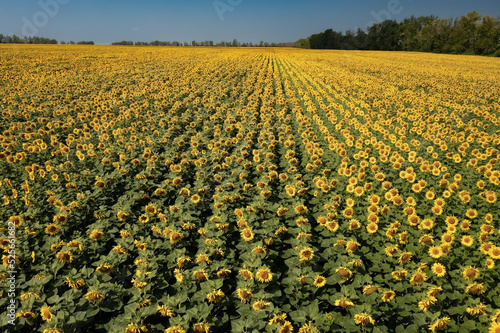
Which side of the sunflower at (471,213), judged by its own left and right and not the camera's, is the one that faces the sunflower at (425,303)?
front

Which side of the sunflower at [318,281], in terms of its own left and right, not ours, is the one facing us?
front

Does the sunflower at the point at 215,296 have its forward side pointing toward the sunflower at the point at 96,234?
no

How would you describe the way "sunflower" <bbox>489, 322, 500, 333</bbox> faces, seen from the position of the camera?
facing the viewer

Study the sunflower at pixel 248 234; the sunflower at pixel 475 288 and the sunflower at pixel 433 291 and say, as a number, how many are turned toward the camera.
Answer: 3

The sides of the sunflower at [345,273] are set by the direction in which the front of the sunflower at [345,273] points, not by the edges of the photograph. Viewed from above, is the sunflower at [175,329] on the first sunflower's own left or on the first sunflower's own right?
on the first sunflower's own right

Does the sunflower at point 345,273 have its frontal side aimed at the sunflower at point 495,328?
no

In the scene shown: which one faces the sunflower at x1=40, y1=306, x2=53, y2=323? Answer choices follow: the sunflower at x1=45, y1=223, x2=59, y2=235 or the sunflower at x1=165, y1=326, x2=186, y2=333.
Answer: the sunflower at x1=45, y1=223, x2=59, y2=235

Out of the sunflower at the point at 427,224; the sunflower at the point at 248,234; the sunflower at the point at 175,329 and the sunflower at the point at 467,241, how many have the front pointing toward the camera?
4

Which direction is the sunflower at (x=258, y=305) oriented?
toward the camera

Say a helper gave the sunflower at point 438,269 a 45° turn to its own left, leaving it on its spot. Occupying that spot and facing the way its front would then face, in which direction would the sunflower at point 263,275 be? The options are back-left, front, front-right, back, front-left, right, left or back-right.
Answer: right

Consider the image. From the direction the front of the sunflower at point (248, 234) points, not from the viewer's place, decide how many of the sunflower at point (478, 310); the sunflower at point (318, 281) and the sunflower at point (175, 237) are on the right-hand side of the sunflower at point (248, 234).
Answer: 1

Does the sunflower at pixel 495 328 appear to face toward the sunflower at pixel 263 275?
no

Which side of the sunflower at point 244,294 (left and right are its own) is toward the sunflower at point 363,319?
left

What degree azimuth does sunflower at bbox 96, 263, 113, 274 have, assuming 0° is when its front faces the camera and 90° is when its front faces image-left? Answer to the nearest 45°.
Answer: approximately 0°

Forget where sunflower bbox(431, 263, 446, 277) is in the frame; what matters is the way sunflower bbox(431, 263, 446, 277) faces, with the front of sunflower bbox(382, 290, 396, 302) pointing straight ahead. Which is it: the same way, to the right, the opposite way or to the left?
the same way

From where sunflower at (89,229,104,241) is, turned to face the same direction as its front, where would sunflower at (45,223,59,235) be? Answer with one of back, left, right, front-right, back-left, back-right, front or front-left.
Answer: back-right

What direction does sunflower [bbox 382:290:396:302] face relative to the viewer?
toward the camera

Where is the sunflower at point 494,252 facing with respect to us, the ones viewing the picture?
facing the viewer
